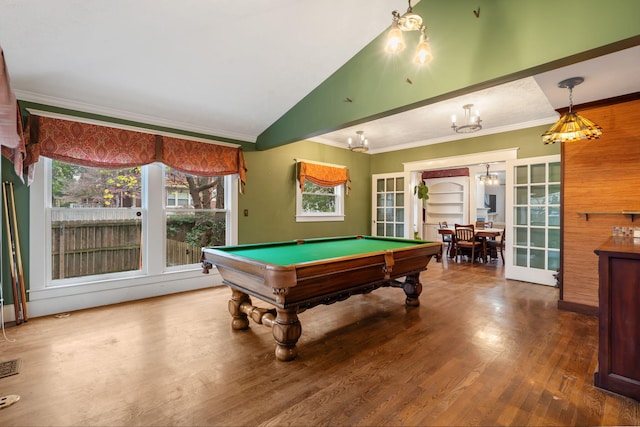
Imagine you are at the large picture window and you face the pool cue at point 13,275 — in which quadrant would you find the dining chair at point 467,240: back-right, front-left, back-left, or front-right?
back-left

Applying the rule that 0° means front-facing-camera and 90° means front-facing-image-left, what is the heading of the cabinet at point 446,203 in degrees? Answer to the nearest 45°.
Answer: approximately 0°

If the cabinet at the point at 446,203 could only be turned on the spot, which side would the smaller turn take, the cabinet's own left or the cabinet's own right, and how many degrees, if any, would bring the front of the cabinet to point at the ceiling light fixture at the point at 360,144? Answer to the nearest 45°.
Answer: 0° — it already faces it

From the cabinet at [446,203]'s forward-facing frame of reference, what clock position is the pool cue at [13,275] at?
The pool cue is roughly at 1 o'clock from the cabinet.

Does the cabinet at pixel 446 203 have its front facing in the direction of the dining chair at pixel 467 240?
yes

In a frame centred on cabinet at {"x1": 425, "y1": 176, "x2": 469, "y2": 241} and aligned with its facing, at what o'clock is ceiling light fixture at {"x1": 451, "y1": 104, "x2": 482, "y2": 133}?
The ceiling light fixture is roughly at 12 o'clock from the cabinet.

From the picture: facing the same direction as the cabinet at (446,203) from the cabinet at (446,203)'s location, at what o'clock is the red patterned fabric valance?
The red patterned fabric valance is roughly at 1 o'clock from the cabinet.

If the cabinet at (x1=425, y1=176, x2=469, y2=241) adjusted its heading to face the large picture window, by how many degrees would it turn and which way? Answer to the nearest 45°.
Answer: approximately 45° to its right

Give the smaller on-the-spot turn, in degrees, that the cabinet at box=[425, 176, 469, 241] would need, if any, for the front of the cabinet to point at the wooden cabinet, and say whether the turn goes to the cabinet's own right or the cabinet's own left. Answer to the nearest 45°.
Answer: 0° — it already faces it

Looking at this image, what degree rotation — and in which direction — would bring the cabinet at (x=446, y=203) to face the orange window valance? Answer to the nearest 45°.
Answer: approximately 45° to its right
